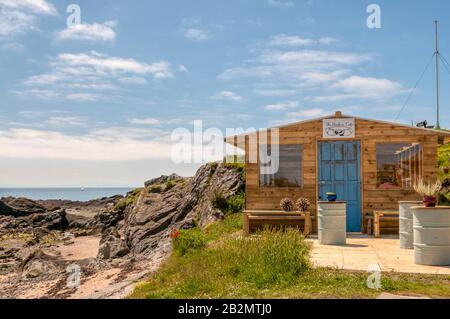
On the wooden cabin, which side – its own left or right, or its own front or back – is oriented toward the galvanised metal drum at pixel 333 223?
front

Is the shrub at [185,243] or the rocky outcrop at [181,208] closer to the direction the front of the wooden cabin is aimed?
the shrub

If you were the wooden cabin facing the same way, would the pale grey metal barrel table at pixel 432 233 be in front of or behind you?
in front

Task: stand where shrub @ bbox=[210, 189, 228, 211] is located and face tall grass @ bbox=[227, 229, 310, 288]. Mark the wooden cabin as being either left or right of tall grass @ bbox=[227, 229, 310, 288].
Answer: left

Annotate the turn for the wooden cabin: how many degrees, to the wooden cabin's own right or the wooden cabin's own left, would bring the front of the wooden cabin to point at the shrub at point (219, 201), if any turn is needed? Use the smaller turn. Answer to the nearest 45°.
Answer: approximately 135° to the wooden cabin's own right

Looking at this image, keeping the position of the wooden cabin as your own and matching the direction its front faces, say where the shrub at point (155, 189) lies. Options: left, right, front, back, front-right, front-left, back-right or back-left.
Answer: back-right

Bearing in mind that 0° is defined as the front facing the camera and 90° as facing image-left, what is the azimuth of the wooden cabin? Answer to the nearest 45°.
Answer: approximately 0°

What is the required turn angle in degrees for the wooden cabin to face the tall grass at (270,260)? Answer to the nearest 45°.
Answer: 0° — it already faces it

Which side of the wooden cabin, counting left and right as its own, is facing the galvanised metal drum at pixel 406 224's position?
front

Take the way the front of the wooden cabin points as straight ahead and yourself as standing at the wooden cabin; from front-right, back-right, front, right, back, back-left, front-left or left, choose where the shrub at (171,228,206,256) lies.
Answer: front-right
